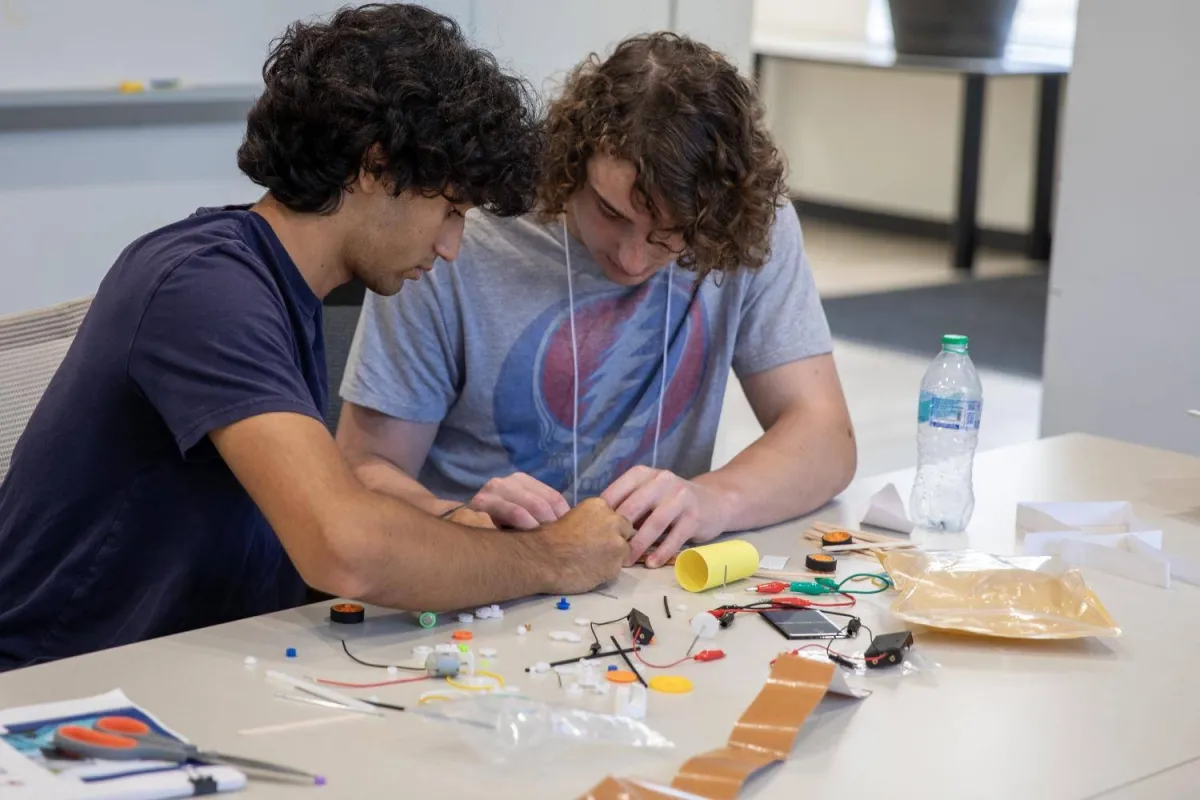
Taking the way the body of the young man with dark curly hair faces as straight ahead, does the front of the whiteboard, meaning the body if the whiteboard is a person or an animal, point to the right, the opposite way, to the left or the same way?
to the right

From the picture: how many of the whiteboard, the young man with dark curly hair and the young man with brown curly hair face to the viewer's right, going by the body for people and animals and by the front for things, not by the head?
1

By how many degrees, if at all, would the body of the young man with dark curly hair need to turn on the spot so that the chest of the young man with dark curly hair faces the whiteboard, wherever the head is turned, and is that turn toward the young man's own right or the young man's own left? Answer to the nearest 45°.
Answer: approximately 90° to the young man's own left

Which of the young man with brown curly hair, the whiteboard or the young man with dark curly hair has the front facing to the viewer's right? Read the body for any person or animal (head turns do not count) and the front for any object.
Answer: the young man with dark curly hair

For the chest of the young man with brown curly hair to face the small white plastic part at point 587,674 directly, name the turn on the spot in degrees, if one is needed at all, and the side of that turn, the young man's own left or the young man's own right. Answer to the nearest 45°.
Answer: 0° — they already face it

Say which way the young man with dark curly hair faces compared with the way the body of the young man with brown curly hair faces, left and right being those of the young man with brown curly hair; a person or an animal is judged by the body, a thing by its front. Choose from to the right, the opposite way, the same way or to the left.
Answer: to the left

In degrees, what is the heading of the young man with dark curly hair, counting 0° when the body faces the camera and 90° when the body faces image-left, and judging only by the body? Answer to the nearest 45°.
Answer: approximately 270°

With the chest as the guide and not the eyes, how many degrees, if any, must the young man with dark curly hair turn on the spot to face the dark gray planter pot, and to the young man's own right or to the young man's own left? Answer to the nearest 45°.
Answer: approximately 45° to the young man's own left

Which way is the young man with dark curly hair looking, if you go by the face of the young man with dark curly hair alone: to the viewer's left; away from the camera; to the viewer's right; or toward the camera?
to the viewer's right
